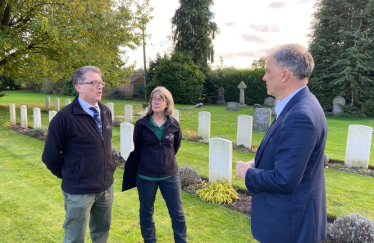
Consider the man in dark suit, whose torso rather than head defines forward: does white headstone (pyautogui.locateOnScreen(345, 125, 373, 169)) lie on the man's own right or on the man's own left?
on the man's own right

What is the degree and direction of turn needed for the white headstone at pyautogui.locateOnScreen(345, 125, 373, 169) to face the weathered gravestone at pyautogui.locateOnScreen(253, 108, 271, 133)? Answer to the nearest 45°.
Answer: approximately 135° to its right

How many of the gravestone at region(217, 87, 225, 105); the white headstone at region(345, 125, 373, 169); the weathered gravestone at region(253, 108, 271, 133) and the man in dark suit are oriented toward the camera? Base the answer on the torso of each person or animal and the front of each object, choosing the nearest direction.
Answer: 3

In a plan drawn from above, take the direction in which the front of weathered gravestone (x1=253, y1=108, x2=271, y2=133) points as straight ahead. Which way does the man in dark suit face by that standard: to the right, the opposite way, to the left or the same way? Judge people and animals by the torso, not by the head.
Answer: to the right

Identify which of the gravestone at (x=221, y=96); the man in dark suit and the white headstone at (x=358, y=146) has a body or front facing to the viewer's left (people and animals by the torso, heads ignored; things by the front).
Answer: the man in dark suit

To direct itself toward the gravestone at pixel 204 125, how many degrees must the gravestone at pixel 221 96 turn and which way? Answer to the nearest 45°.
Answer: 0° — it already faces it

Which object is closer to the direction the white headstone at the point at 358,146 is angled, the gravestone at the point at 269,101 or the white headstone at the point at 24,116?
the white headstone

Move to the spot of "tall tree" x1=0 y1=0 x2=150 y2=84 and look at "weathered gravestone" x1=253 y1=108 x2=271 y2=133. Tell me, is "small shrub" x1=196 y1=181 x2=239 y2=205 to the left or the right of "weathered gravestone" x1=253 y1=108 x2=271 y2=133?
right

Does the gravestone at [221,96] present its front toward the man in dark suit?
yes

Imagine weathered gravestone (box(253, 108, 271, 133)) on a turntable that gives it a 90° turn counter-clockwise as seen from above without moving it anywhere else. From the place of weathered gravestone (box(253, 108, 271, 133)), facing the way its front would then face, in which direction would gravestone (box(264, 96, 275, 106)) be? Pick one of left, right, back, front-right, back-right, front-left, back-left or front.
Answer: left

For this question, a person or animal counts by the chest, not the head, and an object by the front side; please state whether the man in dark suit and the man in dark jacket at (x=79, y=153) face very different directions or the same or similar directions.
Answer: very different directions

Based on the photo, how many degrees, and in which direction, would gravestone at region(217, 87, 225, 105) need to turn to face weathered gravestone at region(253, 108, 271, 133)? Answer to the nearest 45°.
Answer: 0° — it already faces it
